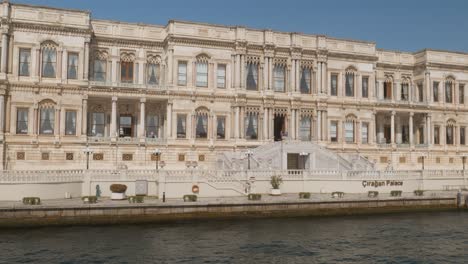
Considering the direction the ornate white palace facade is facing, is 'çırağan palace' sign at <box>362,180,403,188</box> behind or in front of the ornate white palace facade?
in front

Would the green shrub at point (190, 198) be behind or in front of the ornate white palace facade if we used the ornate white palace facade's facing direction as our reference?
in front

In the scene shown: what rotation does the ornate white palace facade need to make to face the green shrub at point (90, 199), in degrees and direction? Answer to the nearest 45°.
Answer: approximately 45° to its right

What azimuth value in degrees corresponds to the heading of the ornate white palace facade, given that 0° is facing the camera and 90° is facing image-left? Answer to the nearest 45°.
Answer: approximately 315°

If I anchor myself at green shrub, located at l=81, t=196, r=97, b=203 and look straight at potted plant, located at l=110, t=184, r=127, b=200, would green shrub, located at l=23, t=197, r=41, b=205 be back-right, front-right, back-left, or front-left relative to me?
back-left

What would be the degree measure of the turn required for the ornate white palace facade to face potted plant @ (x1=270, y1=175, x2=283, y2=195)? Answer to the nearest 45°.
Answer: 0° — it already faces it
